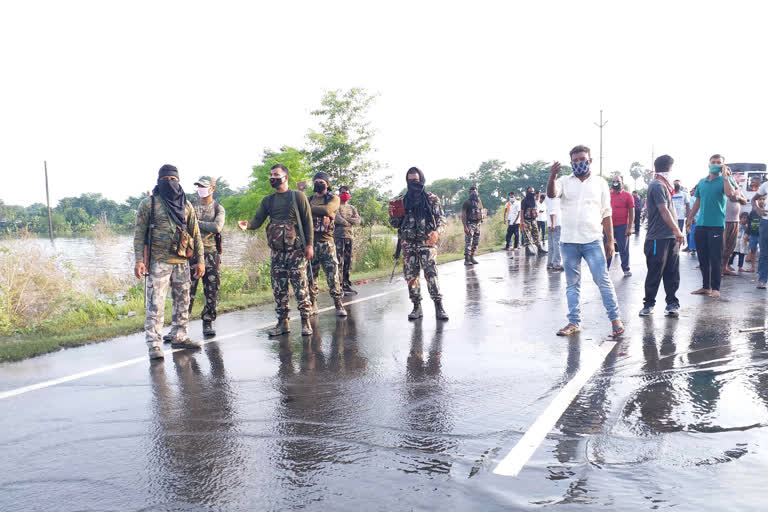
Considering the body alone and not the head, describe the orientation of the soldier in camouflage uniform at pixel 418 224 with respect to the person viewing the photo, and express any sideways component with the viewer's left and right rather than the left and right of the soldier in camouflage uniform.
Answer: facing the viewer

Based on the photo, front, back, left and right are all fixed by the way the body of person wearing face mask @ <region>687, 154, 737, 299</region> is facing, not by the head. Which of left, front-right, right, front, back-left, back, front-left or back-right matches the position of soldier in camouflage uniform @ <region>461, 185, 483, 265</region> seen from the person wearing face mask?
right

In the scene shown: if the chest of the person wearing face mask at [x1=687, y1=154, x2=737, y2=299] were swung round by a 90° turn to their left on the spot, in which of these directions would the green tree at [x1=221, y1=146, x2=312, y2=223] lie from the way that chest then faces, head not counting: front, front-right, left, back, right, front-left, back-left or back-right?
back

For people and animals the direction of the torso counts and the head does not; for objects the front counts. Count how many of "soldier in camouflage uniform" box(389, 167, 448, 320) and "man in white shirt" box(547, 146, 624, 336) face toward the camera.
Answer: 2

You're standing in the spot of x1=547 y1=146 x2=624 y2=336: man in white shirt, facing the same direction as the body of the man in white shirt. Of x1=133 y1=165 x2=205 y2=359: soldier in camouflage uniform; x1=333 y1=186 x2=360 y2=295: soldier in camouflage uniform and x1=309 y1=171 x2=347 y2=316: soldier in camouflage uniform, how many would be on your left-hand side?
0

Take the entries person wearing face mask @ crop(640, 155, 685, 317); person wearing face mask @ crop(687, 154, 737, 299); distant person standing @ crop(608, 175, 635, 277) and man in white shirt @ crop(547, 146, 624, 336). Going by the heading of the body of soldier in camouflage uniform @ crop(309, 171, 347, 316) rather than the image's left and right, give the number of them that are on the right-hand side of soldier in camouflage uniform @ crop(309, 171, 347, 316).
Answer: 0

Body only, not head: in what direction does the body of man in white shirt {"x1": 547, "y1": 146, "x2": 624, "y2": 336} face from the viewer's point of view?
toward the camera

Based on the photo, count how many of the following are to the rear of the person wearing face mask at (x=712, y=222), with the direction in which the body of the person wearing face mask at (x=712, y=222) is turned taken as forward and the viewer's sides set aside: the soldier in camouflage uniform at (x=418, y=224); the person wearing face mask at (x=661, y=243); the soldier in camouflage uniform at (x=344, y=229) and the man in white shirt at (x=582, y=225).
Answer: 0

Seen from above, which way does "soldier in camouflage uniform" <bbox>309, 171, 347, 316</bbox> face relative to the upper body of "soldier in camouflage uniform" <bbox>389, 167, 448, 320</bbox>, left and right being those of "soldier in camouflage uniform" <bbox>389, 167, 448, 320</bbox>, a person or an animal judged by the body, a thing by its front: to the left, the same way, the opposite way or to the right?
the same way

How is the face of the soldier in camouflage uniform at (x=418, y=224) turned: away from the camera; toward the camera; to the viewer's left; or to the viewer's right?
toward the camera

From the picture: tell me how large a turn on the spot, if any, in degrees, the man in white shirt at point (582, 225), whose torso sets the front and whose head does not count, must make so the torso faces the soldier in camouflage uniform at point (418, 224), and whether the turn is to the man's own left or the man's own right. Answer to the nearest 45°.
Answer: approximately 90° to the man's own right

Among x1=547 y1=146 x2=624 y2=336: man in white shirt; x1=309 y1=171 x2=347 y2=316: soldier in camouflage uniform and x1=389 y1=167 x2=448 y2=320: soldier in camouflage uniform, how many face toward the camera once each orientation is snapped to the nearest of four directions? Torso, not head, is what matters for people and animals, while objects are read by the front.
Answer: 3

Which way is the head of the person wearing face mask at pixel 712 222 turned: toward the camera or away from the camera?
toward the camera

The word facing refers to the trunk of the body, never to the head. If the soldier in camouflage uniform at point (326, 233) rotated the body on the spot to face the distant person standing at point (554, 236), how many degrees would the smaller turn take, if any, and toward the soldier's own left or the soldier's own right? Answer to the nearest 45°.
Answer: approximately 135° to the soldier's own left

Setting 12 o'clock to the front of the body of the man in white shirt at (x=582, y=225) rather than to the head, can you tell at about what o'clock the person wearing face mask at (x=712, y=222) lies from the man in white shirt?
The person wearing face mask is roughly at 7 o'clock from the man in white shirt.

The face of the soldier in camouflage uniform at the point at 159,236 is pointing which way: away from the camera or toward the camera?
toward the camera

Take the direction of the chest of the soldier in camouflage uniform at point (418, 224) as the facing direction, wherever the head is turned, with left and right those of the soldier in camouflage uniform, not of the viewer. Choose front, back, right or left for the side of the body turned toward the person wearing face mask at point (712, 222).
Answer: left

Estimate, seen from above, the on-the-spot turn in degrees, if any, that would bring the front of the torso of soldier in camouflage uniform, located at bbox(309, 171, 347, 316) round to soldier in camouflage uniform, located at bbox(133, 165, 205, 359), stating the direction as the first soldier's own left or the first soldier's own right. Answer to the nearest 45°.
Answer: approximately 45° to the first soldier's own right
